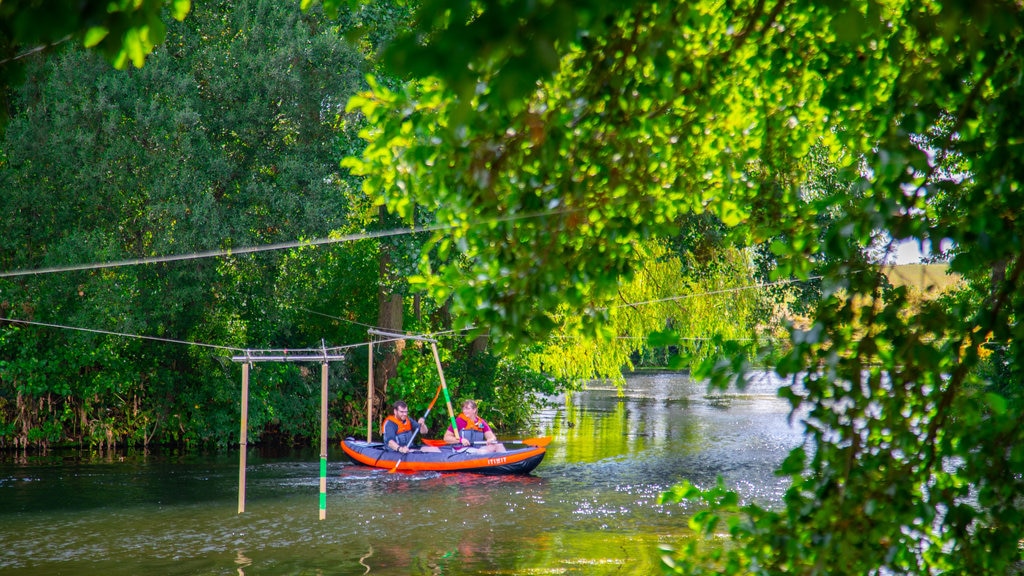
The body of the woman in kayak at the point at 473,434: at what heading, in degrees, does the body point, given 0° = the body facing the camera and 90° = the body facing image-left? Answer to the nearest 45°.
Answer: approximately 315°

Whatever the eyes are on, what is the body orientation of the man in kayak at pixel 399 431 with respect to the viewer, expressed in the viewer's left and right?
facing the viewer and to the right of the viewer

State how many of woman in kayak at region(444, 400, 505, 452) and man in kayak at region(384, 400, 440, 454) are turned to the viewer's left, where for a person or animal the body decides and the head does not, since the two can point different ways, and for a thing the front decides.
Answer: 0

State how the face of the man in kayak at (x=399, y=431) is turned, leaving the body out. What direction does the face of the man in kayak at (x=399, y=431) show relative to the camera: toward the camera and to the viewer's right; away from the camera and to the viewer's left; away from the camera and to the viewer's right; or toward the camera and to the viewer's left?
toward the camera and to the viewer's right

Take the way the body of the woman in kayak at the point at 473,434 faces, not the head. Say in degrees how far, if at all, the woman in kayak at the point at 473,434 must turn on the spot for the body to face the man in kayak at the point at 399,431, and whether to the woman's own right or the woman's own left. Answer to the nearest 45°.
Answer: approximately 135° to the woman's own right

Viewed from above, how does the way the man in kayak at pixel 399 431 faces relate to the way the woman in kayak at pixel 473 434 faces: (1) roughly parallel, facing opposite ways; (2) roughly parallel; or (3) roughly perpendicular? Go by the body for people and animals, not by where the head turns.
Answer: roughly parallel

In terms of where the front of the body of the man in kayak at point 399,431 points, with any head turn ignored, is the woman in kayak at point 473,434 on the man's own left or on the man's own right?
on the man's own left
